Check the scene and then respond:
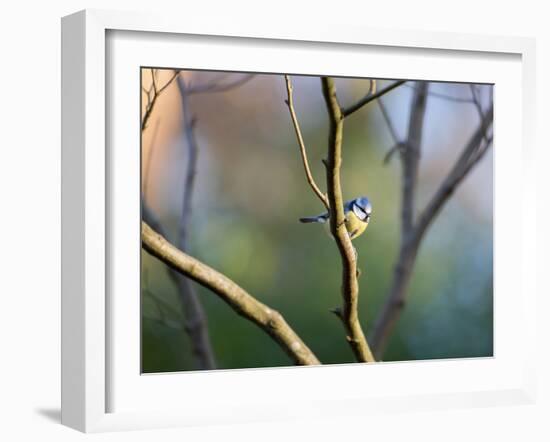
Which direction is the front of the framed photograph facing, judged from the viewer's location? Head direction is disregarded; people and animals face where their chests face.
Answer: facing the viewer and to the right of the viewer
